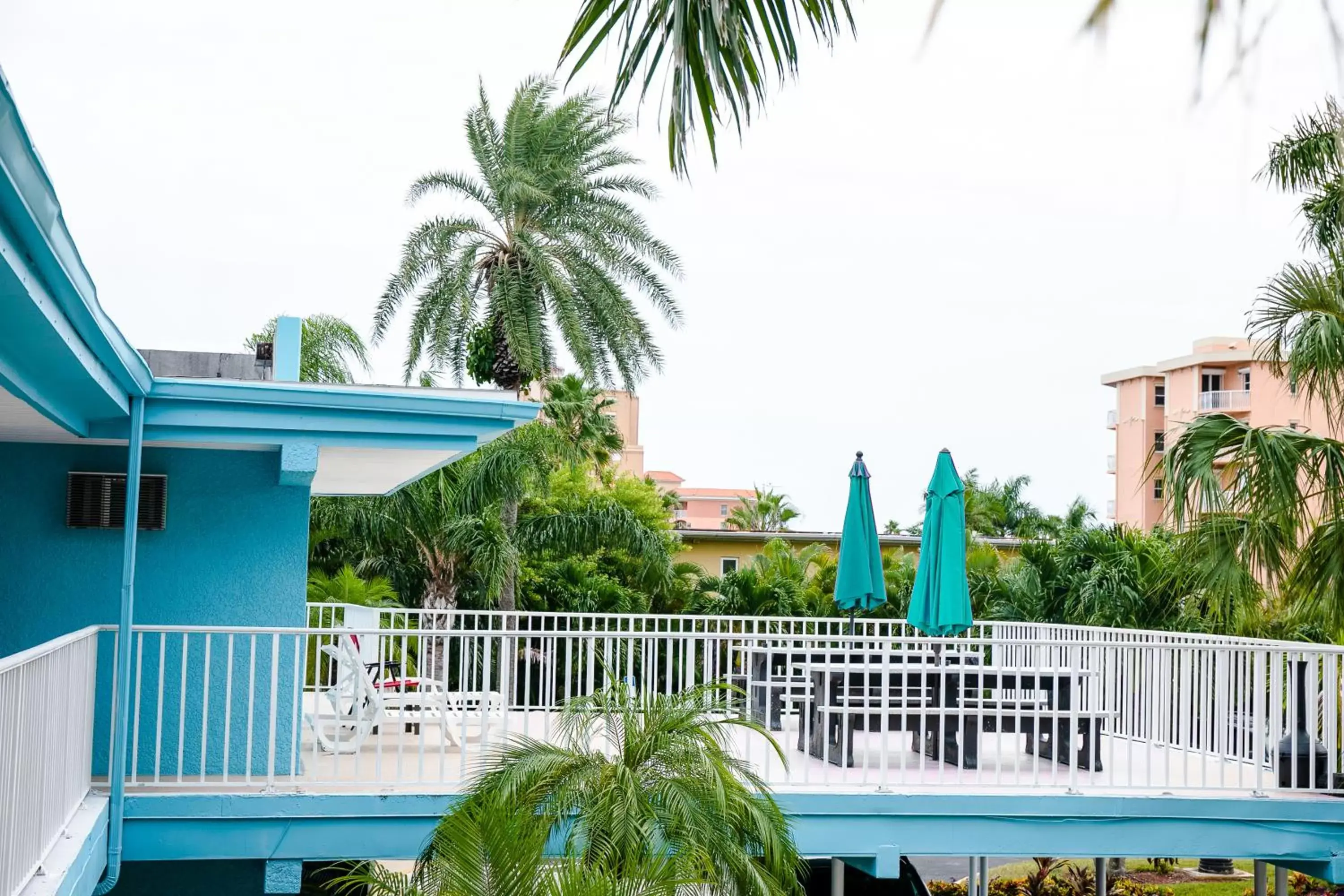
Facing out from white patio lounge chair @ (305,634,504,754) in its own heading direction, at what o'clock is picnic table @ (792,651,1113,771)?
The picnic table is roughly at 12 o'clock from the white patio lounge chair.

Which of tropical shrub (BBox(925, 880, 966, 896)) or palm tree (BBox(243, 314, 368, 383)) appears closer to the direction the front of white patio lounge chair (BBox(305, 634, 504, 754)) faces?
the tropical shrub

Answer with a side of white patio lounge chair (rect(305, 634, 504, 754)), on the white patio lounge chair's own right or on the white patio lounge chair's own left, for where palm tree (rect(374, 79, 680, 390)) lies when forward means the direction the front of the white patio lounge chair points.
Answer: on the white patio lounge chair's own left

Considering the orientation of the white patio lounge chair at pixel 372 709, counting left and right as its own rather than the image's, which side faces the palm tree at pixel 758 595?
left

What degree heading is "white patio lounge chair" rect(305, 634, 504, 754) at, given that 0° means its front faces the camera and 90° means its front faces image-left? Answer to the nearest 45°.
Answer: approximately 270°

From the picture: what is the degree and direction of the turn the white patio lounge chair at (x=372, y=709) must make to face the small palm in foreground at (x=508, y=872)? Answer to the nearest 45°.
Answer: approximately 90° to its right

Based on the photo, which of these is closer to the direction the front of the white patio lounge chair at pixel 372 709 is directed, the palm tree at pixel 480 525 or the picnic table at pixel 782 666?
the picnic table

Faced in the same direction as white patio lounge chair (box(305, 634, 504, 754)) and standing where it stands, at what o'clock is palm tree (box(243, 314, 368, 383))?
The palm tree is roughly at 9 o'clock from the white patio lounge chair.

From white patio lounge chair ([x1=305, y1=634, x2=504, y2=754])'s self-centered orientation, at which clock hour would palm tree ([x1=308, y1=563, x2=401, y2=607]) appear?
The palm tree is roughly at 9 o'clock from the white patio lounge chair.

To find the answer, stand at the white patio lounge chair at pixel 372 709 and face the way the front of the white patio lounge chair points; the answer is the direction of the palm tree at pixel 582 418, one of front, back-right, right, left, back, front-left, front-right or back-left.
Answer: left
